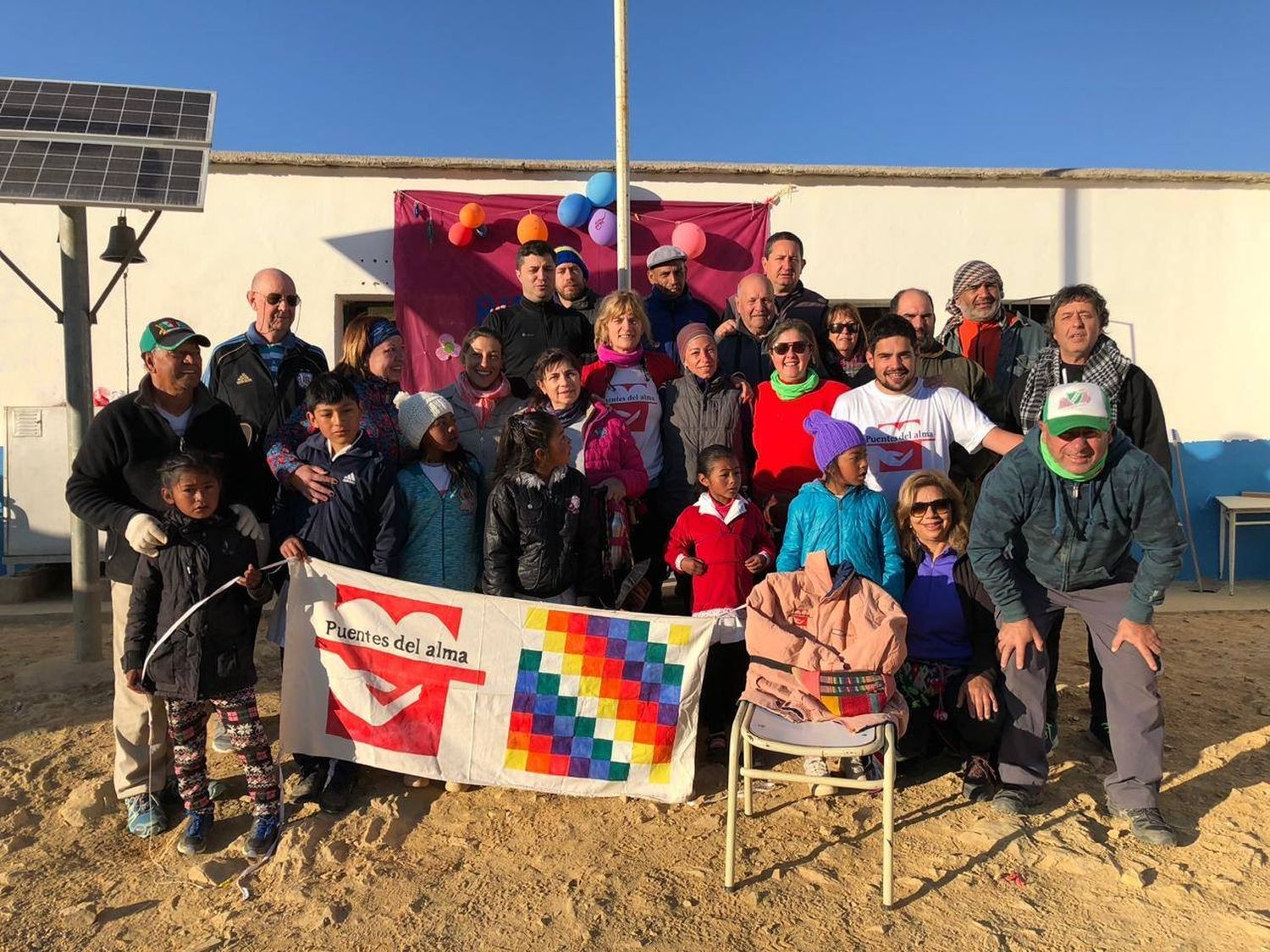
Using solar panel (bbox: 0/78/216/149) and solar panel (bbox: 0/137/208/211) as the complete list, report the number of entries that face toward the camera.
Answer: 2

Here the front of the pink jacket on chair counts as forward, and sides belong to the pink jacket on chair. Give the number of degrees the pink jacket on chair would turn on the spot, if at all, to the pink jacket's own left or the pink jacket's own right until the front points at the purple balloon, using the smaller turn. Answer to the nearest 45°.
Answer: approximately 135° to the pink jacket's own right

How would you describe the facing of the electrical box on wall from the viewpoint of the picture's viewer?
facing the viewer

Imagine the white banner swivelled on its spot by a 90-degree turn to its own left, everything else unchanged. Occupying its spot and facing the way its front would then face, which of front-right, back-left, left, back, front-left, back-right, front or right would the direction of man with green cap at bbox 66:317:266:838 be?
back

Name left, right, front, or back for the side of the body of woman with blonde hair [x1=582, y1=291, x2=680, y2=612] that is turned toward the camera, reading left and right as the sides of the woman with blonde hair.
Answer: front

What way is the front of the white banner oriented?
toward the camera

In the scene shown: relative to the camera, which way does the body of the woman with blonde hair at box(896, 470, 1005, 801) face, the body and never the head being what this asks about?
toward the camera

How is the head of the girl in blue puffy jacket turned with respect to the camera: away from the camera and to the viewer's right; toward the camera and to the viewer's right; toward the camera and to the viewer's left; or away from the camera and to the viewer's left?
toward the camera and to the viewer's right

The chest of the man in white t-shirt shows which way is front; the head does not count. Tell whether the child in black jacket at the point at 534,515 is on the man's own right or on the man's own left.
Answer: on the man's own right

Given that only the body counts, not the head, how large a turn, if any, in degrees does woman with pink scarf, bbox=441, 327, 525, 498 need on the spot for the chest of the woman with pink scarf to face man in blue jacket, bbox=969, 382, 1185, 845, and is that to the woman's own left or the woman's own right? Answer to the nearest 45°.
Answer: approximately 45° to the woman's own left

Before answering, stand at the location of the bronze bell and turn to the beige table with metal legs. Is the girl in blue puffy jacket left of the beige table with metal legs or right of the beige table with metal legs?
right

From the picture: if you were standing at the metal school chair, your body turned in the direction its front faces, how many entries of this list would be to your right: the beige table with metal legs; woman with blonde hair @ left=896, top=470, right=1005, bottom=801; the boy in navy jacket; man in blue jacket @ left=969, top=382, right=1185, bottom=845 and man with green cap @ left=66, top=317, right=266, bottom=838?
2
